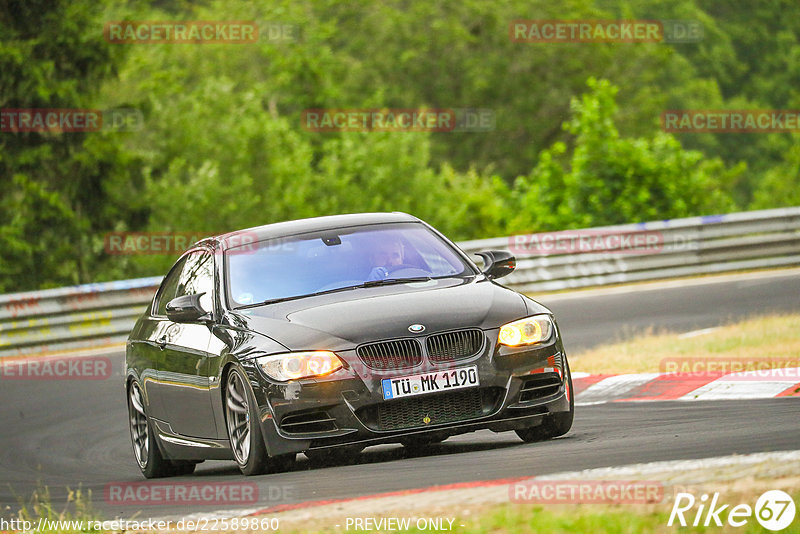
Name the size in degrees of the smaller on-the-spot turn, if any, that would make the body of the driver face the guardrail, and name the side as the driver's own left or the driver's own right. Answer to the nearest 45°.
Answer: approximately 135° to the driver's own left

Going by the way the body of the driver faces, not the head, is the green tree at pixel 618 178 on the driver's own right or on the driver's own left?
on the driver's own left
